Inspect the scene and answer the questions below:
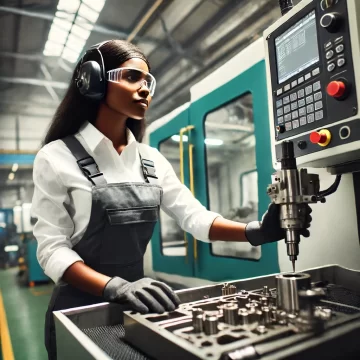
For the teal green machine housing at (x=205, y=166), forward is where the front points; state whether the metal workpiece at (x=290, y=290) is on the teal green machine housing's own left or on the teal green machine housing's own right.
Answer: on the teal green machine housing's own left

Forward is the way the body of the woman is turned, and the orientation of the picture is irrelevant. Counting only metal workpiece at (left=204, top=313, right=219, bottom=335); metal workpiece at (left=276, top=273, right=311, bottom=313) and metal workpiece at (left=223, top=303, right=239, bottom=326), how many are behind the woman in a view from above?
0

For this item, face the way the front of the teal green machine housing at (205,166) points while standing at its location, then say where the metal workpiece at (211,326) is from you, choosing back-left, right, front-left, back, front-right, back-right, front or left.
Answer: front-left

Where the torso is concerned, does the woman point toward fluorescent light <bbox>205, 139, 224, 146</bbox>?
no

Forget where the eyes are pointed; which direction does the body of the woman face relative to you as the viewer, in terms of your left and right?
facing the viewer and to the right of the viewer

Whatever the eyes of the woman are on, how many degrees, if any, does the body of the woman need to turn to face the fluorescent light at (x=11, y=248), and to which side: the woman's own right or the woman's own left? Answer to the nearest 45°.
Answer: approximately 180°

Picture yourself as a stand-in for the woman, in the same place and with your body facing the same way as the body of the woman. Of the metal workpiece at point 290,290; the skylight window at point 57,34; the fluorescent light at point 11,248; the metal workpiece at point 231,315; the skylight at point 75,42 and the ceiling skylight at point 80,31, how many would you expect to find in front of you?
2

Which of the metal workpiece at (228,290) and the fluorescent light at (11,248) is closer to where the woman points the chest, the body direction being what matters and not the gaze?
the metal workpiece

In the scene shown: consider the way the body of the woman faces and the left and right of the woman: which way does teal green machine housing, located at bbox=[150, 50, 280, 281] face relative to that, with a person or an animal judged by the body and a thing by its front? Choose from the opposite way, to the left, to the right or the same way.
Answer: to the right

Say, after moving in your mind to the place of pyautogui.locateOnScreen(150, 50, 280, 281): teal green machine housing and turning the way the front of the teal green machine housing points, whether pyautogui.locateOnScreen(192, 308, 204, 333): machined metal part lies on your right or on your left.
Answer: on your left

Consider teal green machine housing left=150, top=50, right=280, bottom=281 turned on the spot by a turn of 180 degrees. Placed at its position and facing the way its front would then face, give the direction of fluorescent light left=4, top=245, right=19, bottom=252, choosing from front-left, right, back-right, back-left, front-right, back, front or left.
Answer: left

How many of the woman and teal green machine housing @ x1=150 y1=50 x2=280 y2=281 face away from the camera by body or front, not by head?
0

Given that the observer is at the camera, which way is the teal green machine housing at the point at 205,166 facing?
facing the viewer and to the left of the viewer

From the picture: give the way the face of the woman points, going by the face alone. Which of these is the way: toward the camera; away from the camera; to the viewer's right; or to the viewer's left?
to the viewer's right

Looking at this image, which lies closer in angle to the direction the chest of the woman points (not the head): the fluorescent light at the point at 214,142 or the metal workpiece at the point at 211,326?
the metal workpiece

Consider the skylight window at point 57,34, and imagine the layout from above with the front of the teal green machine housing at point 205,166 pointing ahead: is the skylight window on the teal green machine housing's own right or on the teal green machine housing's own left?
on the teal green machine housing's own right
